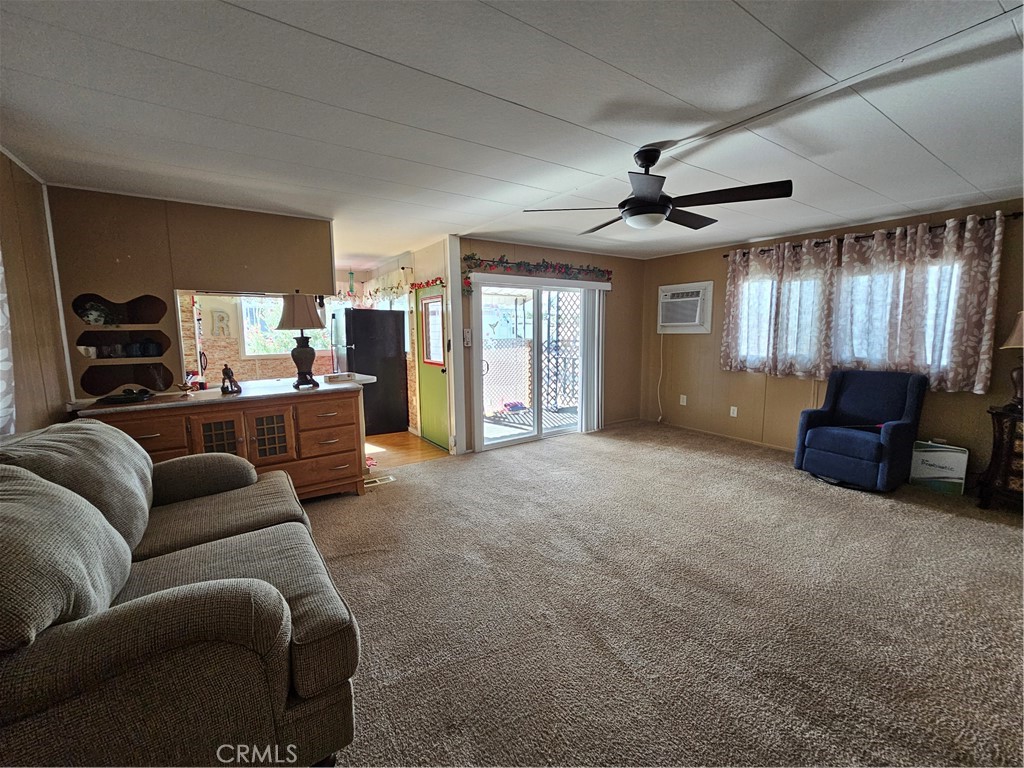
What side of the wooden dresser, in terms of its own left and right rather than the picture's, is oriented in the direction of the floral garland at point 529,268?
left

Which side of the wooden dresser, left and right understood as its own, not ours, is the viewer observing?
front

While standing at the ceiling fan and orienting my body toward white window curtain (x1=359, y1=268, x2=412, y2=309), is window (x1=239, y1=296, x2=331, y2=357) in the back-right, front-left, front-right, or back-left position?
front-left

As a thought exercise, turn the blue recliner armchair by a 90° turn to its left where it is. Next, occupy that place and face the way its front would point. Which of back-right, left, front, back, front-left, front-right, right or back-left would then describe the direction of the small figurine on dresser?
right

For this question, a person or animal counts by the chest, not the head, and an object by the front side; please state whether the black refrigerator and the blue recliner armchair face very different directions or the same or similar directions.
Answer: same or similar directions

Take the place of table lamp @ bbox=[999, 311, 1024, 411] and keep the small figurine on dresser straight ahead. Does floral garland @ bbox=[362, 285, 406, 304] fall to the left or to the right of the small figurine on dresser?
right

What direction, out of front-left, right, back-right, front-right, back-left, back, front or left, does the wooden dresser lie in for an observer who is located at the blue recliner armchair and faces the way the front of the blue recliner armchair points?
front

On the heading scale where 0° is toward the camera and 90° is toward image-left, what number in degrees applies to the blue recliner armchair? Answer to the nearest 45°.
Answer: approximately 45°

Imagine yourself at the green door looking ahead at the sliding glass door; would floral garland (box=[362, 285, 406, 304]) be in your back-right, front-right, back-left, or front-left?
back-left
